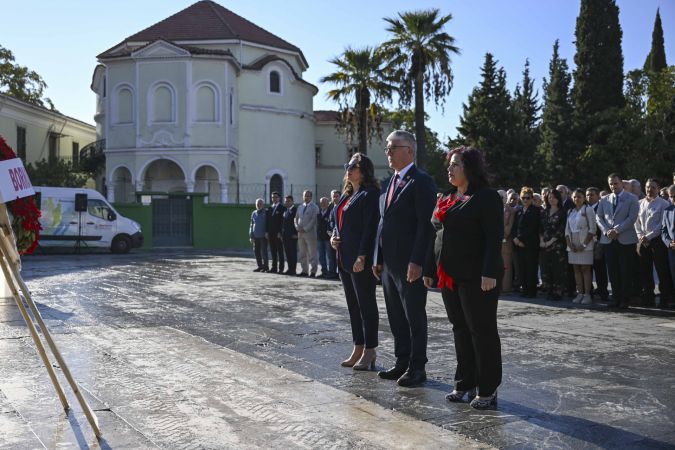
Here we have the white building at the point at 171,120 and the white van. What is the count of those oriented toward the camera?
1

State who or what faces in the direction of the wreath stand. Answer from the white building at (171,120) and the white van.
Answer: the white building

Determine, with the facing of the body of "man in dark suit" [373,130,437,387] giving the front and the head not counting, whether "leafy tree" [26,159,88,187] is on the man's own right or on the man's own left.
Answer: on the man's own right

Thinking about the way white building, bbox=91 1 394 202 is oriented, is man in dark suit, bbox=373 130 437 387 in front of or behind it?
in front

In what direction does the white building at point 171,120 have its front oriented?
toward the camera

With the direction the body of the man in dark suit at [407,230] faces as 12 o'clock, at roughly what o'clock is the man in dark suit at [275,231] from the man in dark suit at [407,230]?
the man in dark suit at [275,231] is roughly at 4 o'clock from the man in dark suit at [407,230].

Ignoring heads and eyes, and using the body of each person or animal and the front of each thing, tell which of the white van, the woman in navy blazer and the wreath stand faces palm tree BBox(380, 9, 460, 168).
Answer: the white van

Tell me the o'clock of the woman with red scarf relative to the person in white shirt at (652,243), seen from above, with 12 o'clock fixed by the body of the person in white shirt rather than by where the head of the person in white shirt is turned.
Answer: The woman with red scarf is roughly at 11 o'clock from the person in white shirt.

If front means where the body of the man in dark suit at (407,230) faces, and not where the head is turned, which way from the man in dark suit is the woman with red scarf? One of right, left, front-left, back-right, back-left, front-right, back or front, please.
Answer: left

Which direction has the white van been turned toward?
to the viewer's right

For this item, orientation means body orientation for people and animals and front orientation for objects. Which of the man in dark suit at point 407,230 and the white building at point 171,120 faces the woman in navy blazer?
the white building

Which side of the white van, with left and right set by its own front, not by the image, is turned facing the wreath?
right

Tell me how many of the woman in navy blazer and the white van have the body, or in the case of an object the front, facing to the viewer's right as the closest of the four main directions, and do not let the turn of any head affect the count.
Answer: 1

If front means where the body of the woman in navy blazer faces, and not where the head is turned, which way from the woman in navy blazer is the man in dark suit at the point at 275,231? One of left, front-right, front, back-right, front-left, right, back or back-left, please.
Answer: back-right
